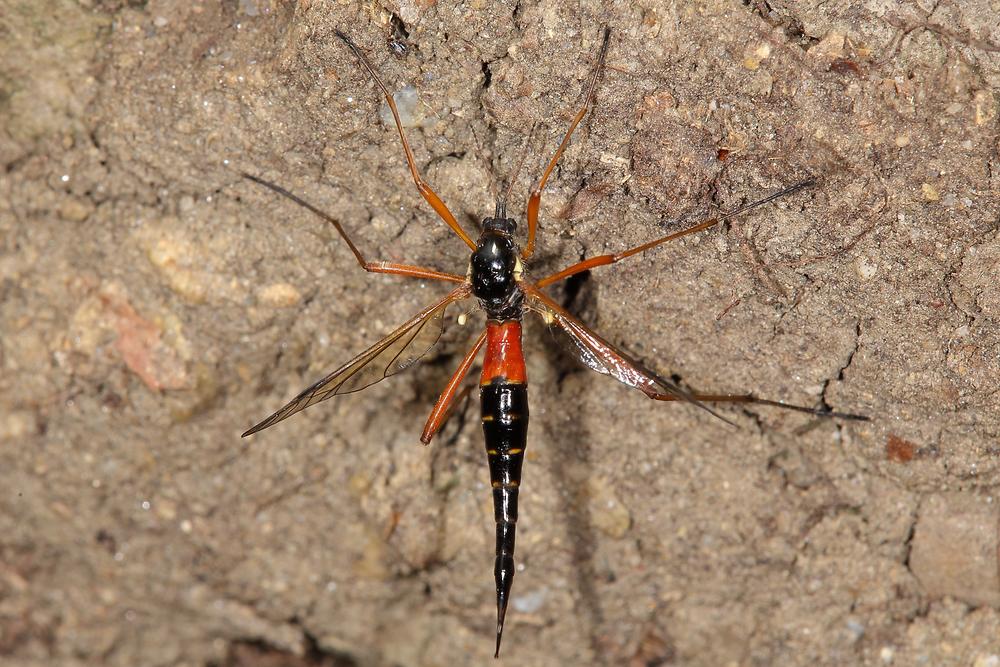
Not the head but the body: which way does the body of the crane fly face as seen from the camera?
away from the camera
